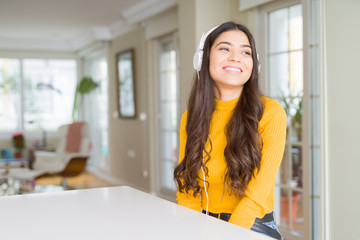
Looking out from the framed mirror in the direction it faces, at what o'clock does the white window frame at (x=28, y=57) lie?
The white window frame is roughly at 3 o'clock from the framed mirror.

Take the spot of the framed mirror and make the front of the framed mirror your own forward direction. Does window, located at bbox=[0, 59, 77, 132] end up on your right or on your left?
on your right

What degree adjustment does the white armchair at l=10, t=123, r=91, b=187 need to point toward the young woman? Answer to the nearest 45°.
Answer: approximately 90° to its left

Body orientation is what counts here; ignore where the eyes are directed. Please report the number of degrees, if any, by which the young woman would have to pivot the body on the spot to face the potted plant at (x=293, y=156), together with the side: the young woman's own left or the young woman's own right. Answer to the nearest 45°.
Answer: approximately 180°

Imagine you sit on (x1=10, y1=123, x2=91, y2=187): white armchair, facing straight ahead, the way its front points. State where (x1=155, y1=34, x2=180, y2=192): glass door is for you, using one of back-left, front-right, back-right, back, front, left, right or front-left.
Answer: back-left

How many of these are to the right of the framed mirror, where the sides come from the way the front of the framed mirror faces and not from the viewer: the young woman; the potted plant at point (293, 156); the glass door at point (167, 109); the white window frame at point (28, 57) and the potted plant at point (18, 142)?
2

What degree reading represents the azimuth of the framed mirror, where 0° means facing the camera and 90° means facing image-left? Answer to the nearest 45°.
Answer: approximately 45°
